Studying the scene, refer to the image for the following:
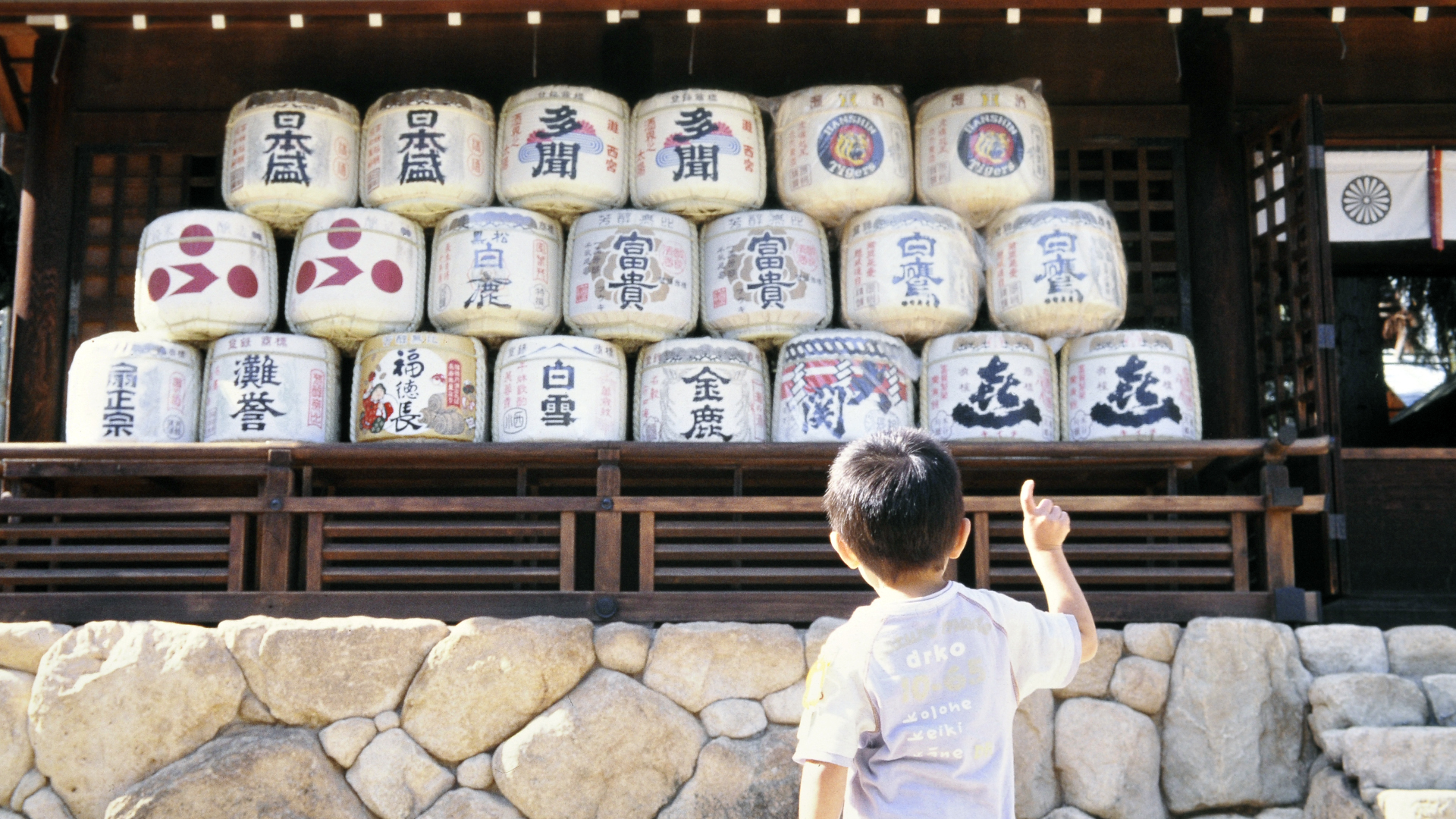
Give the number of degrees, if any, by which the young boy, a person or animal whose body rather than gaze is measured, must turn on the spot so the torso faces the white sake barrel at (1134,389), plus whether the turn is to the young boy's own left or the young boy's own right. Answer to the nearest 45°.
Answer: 0° — they already face it

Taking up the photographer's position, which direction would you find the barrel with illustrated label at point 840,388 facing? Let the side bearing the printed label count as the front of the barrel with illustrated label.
facing the viewer

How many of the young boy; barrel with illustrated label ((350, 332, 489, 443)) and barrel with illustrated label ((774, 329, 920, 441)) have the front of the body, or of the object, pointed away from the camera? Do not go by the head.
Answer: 1

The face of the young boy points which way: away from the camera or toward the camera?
away from the camera

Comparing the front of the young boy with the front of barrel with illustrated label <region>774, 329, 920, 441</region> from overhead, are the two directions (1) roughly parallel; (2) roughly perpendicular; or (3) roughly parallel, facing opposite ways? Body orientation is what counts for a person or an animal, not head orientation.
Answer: roughly parallel, facing opposite ways

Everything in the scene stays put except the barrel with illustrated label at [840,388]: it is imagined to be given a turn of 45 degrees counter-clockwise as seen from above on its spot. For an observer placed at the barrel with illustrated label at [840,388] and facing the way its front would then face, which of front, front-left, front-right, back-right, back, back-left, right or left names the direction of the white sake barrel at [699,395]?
back-right

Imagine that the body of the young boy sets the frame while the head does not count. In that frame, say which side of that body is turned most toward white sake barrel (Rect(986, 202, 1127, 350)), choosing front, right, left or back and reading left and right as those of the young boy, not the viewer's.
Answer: front

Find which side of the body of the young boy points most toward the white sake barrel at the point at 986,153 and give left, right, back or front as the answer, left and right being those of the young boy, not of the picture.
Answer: front

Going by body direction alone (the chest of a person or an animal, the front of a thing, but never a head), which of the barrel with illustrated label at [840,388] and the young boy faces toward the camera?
the barrel with illustrated label

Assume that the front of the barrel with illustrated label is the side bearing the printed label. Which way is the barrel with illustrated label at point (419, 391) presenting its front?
toward the camera

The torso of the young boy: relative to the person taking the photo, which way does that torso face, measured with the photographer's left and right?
facing away from the viewer

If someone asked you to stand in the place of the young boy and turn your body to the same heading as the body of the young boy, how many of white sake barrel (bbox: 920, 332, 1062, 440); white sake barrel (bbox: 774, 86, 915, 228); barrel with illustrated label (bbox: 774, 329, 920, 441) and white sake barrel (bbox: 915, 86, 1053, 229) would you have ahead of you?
4

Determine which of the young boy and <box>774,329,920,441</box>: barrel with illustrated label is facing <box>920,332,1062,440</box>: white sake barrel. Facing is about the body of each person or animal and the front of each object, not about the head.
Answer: the young boy

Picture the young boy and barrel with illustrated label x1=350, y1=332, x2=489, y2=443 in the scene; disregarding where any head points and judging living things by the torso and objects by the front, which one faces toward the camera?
the barrel with illustrated label

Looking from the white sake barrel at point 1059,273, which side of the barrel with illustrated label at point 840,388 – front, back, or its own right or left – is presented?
left
